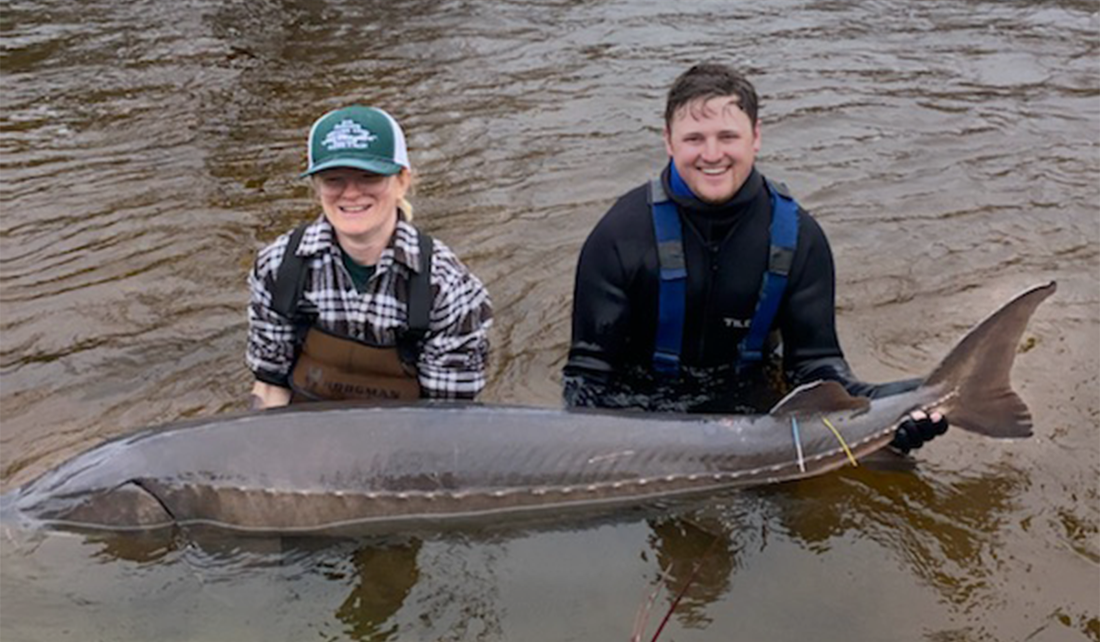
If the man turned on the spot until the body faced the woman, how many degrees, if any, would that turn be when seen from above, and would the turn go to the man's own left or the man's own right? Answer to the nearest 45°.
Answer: approximately 45° to the man's own right

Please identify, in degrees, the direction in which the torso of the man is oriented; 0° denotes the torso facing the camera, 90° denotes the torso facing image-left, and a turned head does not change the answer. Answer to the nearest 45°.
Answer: approximately 0°

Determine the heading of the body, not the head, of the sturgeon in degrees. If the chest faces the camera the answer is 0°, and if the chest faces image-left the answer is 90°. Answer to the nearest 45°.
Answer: approximately 90°
